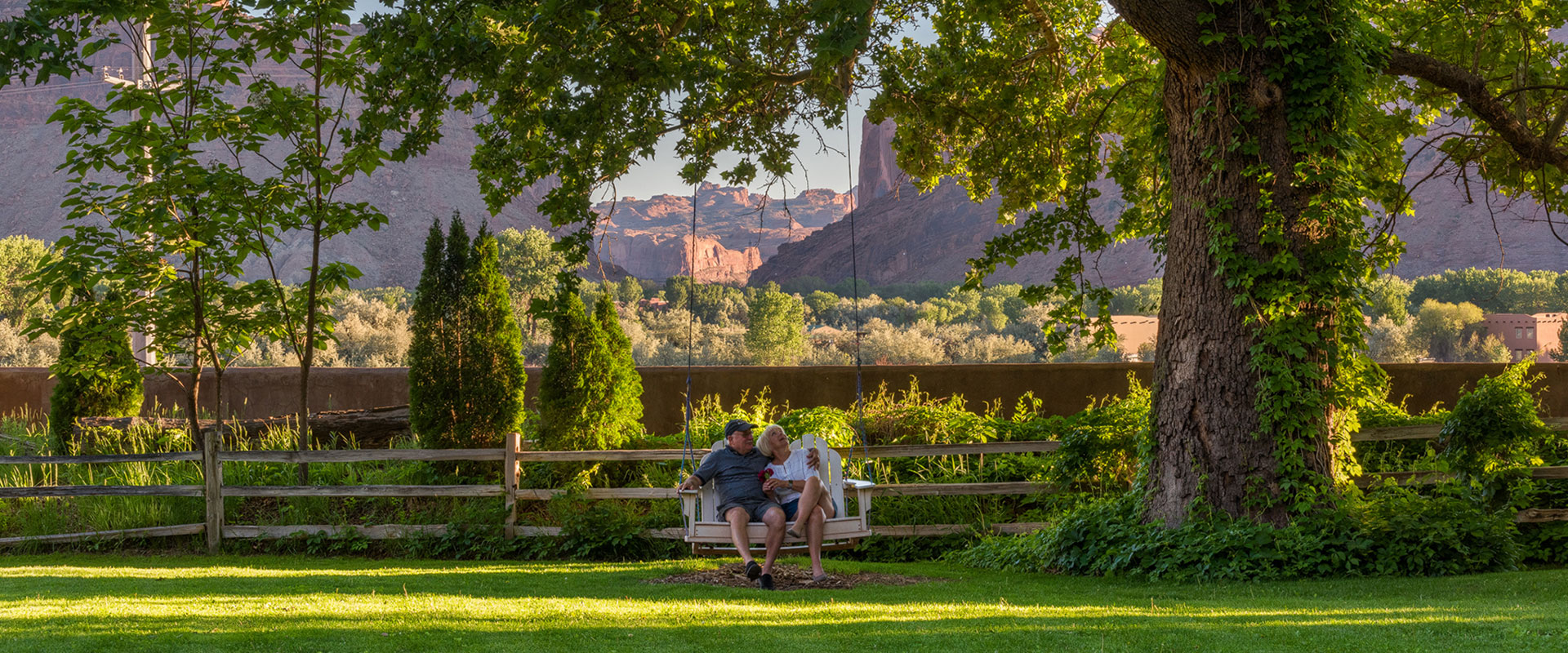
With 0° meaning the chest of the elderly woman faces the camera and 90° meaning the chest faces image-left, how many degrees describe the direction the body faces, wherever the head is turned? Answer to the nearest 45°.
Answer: approximately 0°

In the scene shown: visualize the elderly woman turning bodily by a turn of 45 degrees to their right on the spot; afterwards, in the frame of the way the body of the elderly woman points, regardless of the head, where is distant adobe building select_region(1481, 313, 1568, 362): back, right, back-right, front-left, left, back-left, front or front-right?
back

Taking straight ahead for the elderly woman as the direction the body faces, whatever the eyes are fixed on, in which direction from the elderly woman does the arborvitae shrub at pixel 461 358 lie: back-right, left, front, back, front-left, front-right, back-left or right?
back-right

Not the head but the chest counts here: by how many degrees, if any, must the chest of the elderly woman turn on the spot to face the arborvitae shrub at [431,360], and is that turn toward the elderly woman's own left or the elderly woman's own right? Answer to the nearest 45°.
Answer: approximately 135° to the elderly woman's own right

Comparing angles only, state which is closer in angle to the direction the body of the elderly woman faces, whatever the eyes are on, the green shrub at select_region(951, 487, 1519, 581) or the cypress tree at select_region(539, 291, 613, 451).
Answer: the green shrub

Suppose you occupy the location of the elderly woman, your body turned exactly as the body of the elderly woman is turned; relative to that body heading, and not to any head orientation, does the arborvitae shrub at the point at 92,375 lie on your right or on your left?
on your right

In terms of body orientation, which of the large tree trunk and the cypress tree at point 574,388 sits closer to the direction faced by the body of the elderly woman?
the large tree trunk

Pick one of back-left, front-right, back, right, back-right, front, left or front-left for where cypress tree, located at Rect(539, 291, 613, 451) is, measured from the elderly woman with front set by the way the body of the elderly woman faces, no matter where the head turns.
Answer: back-right

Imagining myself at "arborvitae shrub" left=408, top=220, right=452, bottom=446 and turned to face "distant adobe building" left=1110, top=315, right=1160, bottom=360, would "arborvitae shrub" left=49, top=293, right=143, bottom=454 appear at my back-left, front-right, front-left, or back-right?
back-left
